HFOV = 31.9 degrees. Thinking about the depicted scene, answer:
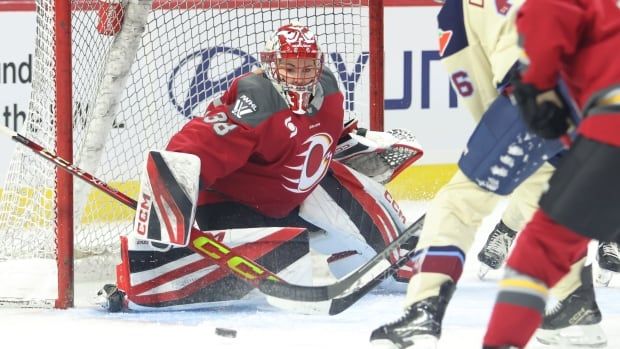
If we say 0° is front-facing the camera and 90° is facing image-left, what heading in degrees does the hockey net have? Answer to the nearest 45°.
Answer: approximately 315°

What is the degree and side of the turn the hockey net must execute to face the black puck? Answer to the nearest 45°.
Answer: approximately 45° to its right

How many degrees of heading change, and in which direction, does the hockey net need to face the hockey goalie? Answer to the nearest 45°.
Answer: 0° — it already faces them

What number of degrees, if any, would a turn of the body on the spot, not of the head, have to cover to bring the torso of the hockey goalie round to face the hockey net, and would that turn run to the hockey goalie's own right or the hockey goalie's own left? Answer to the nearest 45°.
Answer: approximately 180°

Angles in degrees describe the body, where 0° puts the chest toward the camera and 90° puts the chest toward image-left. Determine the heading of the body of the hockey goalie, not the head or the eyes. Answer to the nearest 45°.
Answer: approximately 315°
